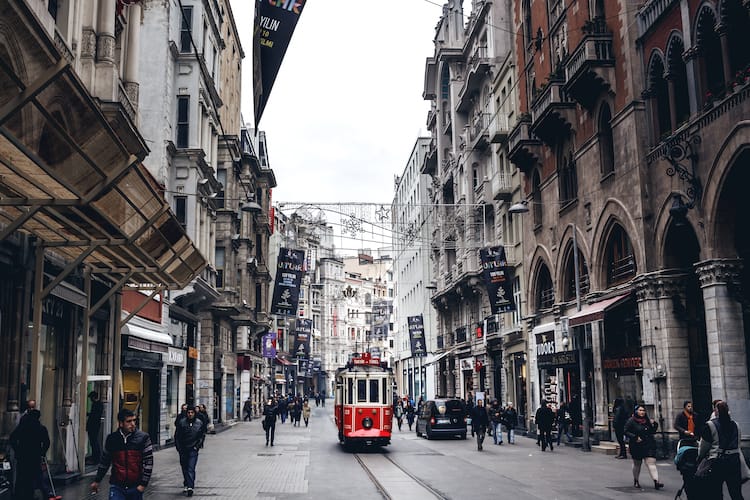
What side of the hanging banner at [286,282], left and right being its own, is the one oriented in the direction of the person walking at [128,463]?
front

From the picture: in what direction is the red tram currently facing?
toward the camera

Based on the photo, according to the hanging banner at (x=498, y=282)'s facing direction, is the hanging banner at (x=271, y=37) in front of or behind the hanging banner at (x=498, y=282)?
in front

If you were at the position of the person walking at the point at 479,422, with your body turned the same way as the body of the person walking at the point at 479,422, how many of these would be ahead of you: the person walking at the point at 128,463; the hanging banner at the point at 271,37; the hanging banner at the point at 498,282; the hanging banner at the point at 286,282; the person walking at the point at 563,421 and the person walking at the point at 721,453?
3

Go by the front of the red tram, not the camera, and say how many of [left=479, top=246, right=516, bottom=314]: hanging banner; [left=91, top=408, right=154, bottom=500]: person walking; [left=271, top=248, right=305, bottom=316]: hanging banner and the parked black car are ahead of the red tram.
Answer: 1

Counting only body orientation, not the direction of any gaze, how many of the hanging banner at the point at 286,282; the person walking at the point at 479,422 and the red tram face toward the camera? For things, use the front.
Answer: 3

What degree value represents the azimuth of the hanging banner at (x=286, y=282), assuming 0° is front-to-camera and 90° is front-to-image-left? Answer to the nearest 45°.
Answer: approximately 0°

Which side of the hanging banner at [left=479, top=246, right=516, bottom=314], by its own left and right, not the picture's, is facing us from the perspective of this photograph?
front

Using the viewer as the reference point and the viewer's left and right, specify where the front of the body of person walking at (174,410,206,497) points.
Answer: facing the viewer

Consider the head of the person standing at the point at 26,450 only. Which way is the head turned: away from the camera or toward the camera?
away from the camera

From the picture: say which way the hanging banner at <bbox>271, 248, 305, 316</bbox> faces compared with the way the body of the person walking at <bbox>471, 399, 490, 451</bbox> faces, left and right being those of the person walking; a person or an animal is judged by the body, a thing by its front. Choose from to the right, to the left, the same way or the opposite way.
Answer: the same way

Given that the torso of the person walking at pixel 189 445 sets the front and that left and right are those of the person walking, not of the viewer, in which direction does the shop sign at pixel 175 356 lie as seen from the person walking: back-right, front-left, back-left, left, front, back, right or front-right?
back
